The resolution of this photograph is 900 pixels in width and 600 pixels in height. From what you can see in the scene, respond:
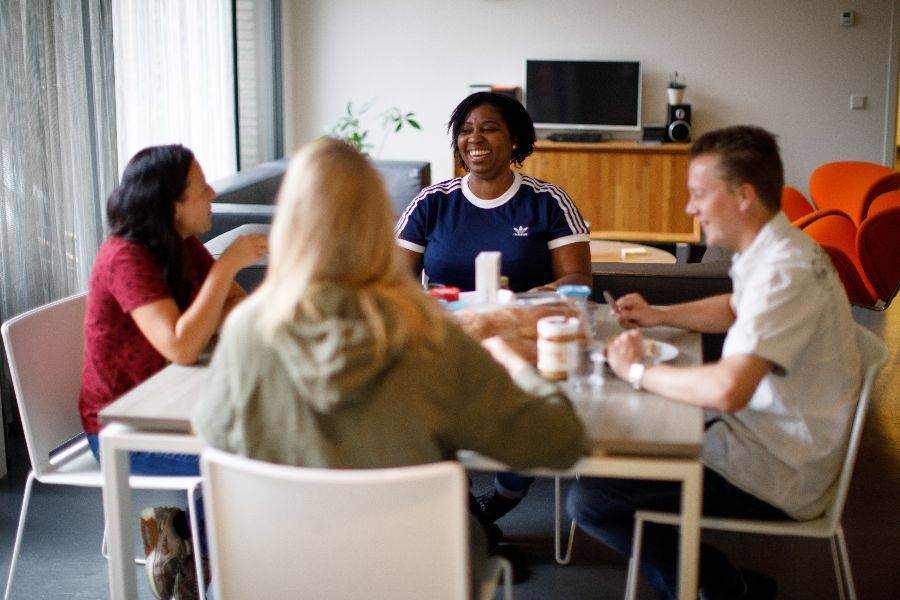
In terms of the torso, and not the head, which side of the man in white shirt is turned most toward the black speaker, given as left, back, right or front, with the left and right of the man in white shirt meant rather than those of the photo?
right

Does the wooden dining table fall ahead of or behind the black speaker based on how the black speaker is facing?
ahead

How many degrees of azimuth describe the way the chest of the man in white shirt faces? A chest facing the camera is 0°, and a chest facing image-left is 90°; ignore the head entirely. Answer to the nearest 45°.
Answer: approximately 90°

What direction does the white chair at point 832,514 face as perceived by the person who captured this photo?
facing to the left of the viewer

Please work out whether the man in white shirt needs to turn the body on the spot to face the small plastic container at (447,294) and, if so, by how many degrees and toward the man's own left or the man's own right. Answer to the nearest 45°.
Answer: approximately 45° to the man's own right

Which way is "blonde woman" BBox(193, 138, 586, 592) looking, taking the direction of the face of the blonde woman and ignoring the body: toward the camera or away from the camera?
away from the camera

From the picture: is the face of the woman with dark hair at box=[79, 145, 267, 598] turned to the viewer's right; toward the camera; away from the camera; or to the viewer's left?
to the viewer's right

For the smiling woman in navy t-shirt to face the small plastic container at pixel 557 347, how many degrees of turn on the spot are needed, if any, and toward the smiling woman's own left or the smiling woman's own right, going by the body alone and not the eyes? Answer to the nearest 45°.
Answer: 0° — they already face it

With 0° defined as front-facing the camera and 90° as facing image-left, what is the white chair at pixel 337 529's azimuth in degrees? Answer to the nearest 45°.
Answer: approximately 180°

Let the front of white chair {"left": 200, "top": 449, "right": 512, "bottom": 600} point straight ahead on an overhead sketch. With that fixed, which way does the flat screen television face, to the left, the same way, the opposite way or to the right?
the opposite way

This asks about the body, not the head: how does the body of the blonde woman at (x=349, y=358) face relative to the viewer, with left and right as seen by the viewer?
facing away from the viewer

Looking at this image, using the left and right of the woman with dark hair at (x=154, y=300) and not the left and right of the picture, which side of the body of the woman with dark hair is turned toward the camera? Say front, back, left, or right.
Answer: right
